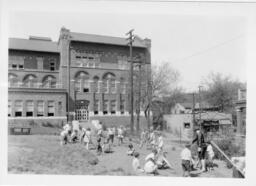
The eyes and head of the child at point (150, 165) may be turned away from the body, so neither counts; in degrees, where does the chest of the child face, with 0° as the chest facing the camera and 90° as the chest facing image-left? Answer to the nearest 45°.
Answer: approximately 225°

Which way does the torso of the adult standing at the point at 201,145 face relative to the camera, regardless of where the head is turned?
to the viewer's left

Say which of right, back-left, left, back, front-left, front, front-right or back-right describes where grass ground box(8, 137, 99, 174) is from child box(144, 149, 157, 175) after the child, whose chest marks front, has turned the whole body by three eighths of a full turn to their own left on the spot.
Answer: front

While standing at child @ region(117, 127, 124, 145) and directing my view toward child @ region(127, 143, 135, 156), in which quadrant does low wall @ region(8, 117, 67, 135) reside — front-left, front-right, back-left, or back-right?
back-right

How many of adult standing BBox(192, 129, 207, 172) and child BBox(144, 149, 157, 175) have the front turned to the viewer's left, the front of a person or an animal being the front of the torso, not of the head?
1

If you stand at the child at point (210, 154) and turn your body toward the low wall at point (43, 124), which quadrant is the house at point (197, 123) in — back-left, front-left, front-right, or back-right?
front-right
